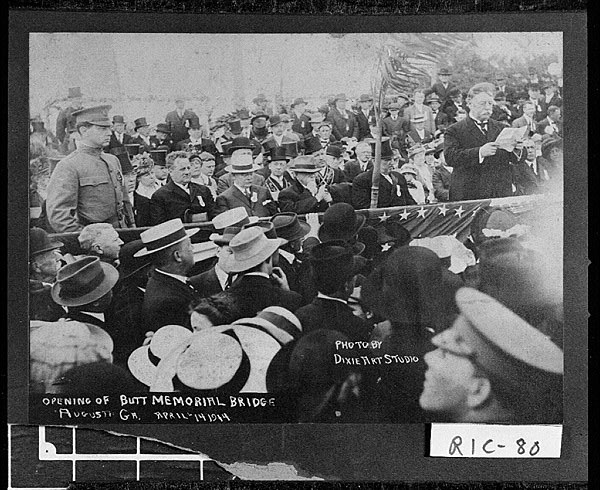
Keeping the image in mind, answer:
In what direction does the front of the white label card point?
toward the camera
